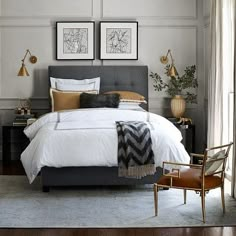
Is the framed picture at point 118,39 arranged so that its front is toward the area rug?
yes

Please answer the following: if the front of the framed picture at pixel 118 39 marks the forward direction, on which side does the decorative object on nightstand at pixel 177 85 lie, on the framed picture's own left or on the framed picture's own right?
on the framed picture's own left

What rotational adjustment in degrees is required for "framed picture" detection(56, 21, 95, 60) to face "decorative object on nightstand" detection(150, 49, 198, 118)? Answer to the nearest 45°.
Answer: approximately 90° to its left

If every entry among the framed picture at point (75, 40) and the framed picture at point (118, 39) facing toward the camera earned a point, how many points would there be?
2

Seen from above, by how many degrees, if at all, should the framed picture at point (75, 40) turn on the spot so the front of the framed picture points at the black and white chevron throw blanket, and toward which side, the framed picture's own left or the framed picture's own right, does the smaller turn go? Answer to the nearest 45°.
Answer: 0° — it already faces it

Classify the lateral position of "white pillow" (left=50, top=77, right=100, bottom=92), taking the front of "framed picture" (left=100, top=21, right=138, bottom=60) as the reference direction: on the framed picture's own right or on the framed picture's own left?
on the framed picture's own right

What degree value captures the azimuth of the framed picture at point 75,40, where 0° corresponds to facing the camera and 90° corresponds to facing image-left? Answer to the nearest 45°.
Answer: approximately 0°
